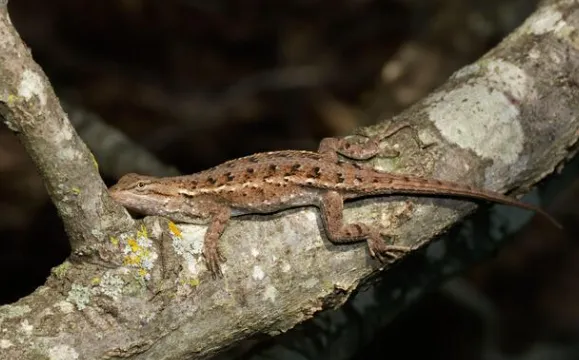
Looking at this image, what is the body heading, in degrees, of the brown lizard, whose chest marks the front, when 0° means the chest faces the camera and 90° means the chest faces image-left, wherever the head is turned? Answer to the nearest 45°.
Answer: approximately 90°
